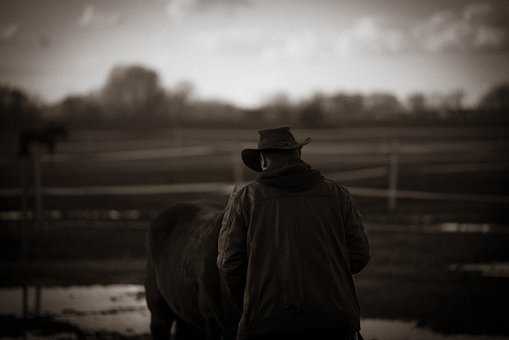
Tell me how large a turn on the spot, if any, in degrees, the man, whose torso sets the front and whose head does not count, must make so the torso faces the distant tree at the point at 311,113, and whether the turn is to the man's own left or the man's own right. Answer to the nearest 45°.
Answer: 0° — they already face it

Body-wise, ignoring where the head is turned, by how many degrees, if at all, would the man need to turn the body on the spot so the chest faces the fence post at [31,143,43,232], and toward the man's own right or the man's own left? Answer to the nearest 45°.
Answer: approximately 45° to the man's own left

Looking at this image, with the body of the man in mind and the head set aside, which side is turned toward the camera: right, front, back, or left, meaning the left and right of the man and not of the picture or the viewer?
back

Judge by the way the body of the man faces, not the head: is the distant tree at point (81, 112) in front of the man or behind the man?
in front

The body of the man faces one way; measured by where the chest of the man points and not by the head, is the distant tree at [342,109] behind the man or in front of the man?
in front
